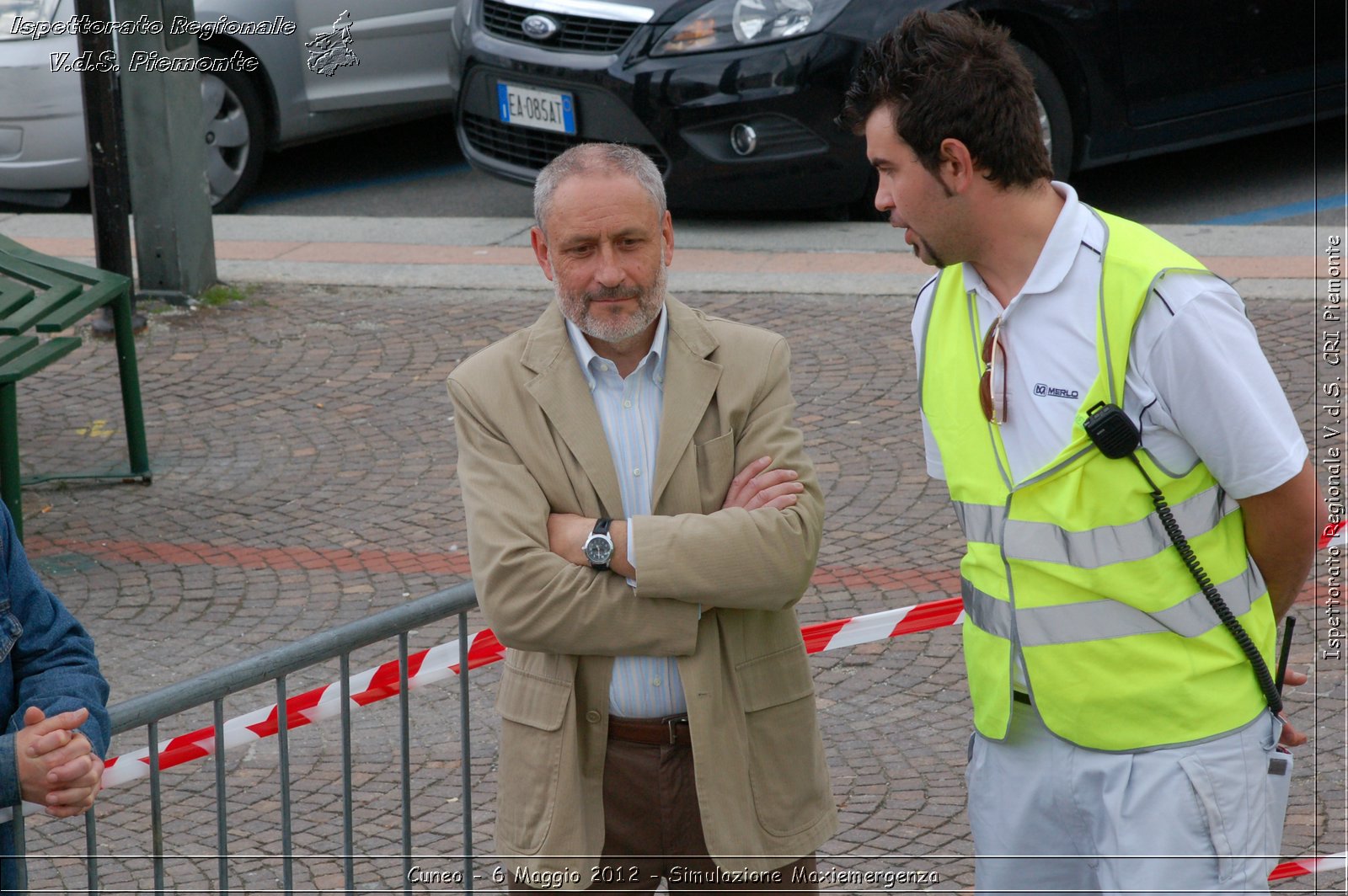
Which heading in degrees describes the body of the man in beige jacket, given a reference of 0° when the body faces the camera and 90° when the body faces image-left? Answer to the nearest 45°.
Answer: approximately 0°

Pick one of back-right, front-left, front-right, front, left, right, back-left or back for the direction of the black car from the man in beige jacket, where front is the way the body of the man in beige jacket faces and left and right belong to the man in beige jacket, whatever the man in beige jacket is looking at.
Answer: back

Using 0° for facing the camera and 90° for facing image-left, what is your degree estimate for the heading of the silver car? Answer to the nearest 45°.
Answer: approximately 45°

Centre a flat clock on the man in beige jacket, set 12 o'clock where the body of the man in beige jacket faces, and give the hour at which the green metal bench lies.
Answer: The green metal bench is roughly at 5 o'clock from the man in beige jacket.

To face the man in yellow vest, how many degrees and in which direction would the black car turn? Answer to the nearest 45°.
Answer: approximately 45° to its left
